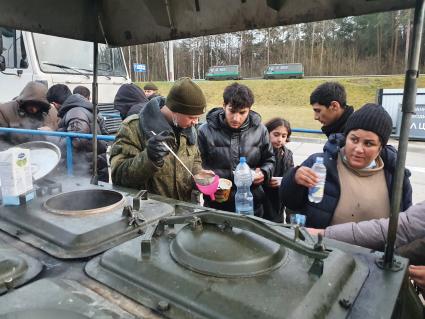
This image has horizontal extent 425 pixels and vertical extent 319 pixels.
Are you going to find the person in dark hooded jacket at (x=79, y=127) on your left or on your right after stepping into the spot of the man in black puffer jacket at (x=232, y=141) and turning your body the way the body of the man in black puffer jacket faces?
on your right

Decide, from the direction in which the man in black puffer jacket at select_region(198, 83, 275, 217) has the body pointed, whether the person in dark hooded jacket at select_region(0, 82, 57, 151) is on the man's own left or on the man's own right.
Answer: on the man's own right

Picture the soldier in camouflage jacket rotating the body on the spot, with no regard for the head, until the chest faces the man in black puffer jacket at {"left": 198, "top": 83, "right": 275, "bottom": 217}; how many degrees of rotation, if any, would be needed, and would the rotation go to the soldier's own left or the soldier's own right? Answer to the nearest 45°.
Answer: approximately 90° to the soldier's own left

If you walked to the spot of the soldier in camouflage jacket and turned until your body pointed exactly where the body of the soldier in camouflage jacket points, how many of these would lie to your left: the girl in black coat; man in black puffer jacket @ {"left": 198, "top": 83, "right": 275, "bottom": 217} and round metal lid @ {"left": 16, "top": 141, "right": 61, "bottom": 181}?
2

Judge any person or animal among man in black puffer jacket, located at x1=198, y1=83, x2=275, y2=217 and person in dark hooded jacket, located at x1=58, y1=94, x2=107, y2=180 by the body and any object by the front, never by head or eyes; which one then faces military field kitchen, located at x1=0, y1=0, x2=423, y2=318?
the man in black puffer jacket

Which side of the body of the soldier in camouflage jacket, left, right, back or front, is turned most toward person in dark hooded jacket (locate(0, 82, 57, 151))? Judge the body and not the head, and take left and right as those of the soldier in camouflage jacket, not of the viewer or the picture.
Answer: back

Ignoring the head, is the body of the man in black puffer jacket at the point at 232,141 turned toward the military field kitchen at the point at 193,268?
yes
